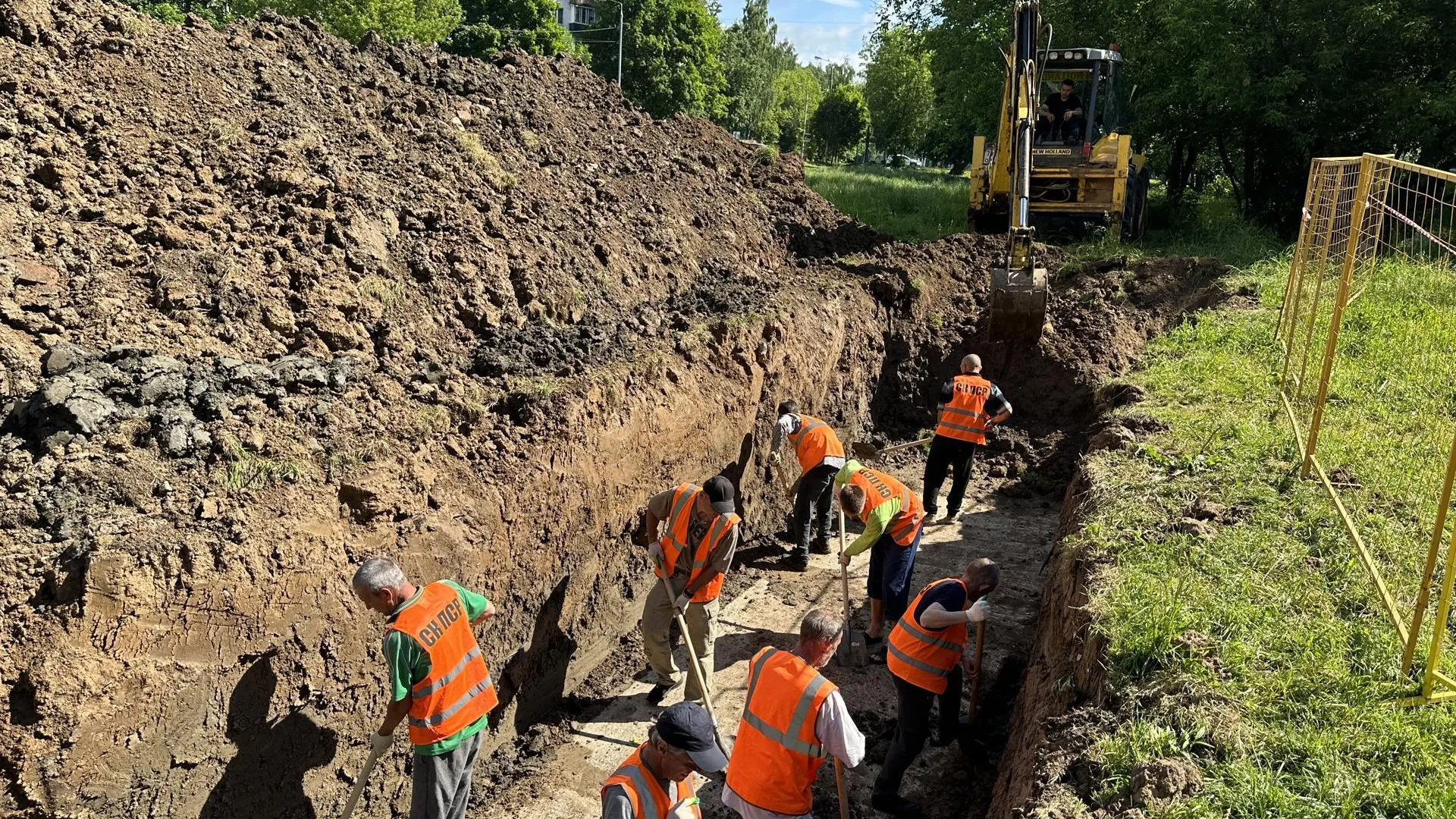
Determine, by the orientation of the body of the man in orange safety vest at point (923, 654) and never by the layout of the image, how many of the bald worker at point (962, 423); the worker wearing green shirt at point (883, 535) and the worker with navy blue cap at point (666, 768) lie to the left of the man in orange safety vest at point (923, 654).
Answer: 2

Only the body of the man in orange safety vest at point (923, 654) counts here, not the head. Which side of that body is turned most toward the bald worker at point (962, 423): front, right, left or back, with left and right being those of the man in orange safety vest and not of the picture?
left

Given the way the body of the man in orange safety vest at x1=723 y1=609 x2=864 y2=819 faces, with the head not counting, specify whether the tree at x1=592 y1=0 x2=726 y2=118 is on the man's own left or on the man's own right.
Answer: on the man's own left

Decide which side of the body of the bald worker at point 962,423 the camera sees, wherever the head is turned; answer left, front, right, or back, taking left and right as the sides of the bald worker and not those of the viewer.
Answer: back

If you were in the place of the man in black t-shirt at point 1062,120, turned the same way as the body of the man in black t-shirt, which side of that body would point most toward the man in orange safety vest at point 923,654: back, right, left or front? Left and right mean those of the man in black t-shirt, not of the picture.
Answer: front

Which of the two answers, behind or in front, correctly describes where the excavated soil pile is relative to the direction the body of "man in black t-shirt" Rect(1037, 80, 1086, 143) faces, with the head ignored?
in front

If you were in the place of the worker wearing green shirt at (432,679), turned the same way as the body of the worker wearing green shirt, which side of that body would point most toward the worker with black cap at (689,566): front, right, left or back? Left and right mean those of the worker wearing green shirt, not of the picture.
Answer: right

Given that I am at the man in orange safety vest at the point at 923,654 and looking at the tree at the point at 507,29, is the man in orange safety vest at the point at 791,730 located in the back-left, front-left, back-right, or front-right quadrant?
back-left

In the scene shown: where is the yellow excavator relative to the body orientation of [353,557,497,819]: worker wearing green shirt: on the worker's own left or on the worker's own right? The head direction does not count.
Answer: on the worker's own right

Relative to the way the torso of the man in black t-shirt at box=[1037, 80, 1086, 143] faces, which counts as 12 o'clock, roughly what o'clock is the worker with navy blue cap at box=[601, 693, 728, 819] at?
The worker with navy blue cap is roughly at 12 o'clock from the man in black t-shirt.

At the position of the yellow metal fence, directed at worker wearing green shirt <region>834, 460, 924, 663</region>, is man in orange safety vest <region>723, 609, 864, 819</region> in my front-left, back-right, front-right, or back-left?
front-left

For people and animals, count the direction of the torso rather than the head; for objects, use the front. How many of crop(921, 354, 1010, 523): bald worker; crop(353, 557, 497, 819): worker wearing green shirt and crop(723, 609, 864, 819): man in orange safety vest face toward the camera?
0

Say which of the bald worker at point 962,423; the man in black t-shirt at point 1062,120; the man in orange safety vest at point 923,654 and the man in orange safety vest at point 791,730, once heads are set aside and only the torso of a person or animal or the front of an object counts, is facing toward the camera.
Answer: the man in black t-shirt
